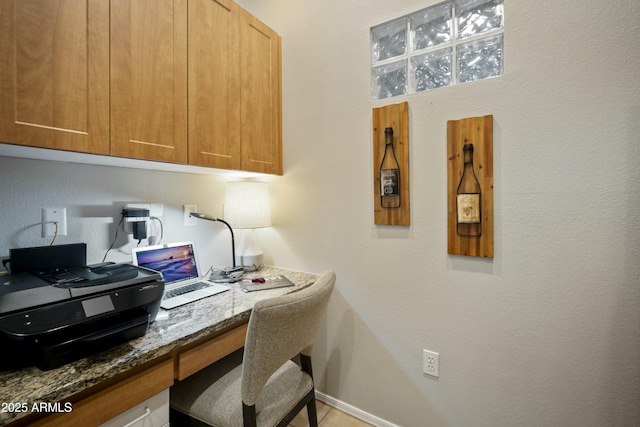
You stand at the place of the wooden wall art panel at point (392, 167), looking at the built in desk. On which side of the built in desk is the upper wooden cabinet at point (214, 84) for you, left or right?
right

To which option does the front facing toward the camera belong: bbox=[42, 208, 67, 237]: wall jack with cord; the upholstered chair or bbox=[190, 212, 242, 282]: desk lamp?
the wall jack with cord

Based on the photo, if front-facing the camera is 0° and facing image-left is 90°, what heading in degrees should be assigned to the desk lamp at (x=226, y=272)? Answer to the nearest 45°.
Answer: approximately 90°

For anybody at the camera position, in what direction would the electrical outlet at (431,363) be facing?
facing the viewer and to the left of the viewer

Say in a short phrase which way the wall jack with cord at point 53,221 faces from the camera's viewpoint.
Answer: facing the viewer

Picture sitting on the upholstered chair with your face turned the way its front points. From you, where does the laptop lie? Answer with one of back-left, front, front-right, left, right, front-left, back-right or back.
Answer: front

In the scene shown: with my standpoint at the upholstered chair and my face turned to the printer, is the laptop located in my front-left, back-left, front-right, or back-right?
front-right

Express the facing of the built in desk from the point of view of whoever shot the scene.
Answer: facing the viewer and to the right of the viewer

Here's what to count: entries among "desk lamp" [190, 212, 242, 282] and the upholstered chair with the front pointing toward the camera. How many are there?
0

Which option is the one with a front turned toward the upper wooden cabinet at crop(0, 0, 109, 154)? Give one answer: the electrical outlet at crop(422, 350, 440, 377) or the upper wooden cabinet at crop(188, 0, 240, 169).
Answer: the electrical outlet

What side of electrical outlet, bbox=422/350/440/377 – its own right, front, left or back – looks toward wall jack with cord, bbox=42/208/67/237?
front
